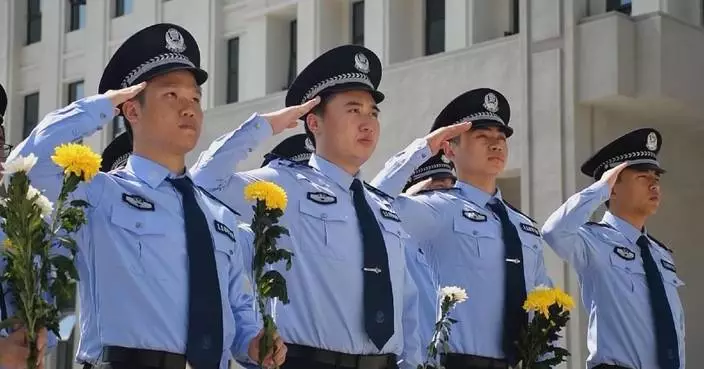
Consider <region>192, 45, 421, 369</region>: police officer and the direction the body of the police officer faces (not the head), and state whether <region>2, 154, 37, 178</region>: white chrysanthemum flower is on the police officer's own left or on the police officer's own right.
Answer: on the police officer's own right

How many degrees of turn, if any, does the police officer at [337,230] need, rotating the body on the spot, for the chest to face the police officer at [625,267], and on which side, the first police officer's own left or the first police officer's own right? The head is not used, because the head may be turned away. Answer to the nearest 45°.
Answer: approximately 90° to the first police officer's own left

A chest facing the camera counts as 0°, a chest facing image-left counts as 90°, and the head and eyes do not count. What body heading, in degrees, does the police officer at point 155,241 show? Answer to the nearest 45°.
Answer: approximately 315°

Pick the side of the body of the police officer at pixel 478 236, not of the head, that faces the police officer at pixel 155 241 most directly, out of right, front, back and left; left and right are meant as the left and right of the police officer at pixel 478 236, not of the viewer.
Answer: right

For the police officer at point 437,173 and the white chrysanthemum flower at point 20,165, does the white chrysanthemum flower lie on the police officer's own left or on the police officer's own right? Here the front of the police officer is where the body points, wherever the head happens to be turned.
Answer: on the police officer's own right

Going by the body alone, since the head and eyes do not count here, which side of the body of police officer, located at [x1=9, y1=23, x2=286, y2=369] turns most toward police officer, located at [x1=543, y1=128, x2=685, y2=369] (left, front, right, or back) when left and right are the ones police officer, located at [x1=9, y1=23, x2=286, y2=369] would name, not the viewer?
left

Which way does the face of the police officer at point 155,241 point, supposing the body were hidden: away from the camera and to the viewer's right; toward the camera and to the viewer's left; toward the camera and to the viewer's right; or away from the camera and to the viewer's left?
toward the camera and to the viewer's right
